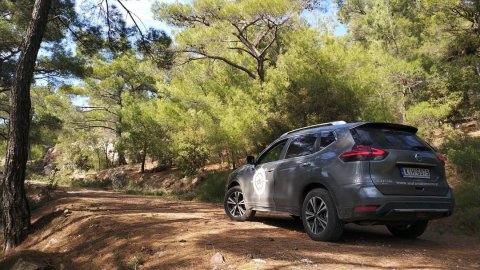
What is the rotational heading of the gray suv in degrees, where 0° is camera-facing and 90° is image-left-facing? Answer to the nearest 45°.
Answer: approximately 135°

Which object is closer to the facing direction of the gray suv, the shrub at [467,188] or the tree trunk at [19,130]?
the tree trunk

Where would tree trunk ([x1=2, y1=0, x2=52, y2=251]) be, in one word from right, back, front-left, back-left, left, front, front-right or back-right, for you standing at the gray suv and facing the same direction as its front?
front-left

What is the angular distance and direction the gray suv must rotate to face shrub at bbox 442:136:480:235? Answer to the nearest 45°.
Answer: approximately 90° to its right
